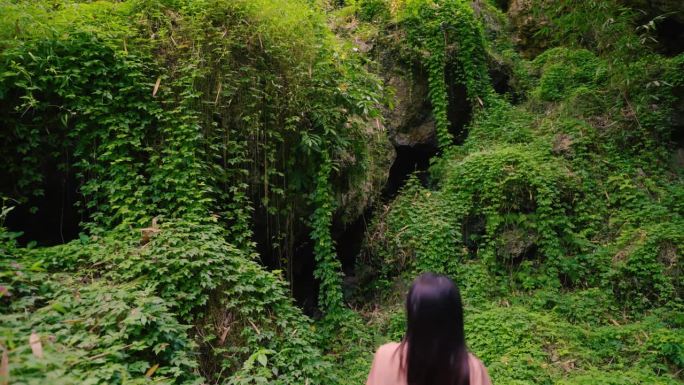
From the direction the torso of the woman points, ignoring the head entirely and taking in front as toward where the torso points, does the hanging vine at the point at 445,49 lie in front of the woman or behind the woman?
in front

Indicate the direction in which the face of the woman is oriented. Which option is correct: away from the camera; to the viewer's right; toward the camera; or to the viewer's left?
away from the camera

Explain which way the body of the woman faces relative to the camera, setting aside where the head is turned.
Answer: away from the camera
